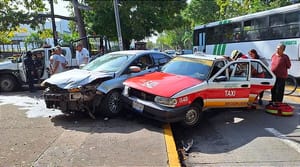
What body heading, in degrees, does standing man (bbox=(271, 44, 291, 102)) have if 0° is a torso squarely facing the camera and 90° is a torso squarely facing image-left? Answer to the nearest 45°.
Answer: approximately 45°

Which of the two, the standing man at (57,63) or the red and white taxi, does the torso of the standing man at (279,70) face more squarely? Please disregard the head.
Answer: the red and white taxi

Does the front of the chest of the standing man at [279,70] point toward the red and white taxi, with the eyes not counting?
yes

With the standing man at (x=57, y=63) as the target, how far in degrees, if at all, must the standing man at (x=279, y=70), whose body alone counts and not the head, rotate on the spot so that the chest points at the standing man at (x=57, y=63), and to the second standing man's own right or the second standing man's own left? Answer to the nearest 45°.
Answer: approximately 45° to the second standing man's own right

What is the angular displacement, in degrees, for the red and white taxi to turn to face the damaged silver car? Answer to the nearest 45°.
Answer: approximately 45° to its right

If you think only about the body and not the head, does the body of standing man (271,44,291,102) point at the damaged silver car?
yes

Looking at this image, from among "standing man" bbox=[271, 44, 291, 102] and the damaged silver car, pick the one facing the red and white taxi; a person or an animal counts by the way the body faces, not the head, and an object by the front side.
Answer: the standing man

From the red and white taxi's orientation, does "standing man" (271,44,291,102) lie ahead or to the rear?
to the rear

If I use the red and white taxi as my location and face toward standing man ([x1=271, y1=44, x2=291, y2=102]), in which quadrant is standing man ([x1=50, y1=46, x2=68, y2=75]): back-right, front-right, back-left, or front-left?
back-left
